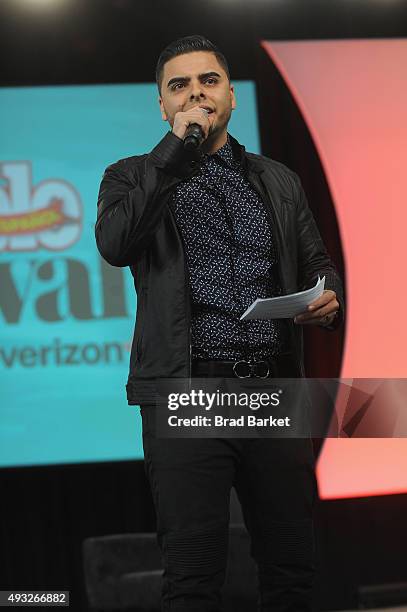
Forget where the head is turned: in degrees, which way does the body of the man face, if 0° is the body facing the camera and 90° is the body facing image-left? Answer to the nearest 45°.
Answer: approximately 315°

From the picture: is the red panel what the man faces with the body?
no

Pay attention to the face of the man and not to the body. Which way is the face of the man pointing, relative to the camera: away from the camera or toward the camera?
toward the camera
